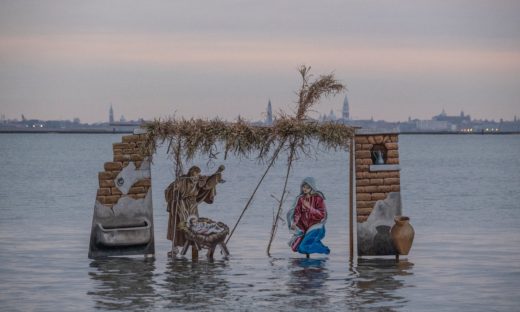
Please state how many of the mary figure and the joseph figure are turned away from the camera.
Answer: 0

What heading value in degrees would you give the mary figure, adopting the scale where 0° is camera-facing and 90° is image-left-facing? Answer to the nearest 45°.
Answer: approximately 45°

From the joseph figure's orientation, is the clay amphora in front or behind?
in front

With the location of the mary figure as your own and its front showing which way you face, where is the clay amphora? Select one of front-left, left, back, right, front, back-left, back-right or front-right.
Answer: back-left

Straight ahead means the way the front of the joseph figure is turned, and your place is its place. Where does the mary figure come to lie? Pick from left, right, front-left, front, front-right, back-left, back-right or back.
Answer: front-left

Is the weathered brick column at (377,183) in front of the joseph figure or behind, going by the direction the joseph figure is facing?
in front
